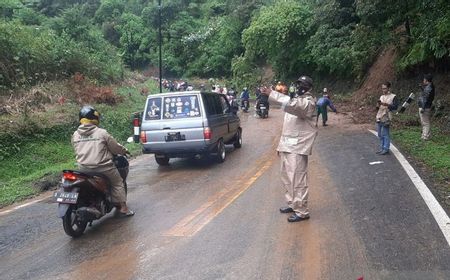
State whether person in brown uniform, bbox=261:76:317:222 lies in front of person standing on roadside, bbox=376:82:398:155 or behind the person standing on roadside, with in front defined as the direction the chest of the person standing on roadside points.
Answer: in front

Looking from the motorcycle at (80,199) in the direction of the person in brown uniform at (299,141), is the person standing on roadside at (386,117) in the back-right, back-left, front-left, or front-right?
front-left

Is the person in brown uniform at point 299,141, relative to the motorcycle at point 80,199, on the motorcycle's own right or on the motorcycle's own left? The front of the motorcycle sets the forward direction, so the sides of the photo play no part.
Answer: on the motorcycle's own right

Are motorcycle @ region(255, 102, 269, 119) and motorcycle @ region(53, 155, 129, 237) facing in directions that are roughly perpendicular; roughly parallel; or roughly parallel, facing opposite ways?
roughly parallel, facing opposite ways

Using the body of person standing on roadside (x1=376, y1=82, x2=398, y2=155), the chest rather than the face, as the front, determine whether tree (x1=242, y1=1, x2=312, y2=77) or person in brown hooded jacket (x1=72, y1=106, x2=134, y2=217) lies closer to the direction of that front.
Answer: the person in brown hooded jacket

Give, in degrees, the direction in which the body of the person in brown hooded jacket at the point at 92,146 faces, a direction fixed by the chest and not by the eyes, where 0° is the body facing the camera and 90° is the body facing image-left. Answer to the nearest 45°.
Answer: approximately 225°

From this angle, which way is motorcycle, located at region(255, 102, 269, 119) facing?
toward the camera

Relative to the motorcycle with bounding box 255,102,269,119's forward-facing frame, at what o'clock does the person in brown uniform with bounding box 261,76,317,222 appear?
The person in brown uniform is roughly at 12 o'clock from the motorcycle.

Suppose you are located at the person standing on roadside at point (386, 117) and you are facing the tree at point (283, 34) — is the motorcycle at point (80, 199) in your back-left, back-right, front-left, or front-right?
back-left

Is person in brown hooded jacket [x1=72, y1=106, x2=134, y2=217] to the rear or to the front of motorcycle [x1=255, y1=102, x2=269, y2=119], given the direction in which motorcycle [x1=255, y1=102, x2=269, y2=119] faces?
to the front

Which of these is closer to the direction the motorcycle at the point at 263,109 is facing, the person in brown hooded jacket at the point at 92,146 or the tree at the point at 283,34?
the person in brown hooded jacket

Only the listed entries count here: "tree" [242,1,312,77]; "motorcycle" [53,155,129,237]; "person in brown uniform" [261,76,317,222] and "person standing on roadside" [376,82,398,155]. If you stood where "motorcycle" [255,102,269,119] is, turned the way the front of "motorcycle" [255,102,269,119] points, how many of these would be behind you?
1

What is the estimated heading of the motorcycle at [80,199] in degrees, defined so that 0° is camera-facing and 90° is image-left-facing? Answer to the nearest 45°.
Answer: approximately 225°

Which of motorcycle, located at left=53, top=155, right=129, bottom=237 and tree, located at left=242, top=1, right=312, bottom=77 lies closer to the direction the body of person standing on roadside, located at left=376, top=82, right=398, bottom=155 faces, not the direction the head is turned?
the motorcycle

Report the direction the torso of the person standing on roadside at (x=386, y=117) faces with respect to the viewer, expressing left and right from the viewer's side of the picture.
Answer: facing the viewer and to the left of the viewer

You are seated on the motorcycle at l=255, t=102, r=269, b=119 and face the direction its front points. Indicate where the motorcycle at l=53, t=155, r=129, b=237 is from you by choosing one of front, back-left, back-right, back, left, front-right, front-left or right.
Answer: front
